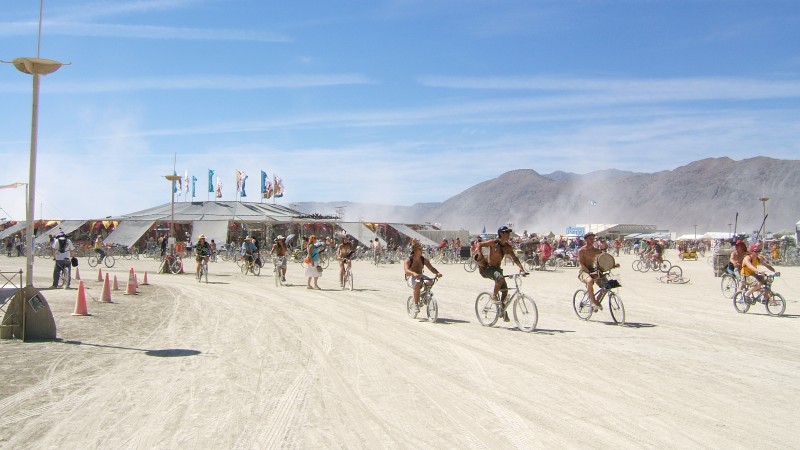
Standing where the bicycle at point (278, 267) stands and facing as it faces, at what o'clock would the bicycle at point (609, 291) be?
the bicycle at point (609, 291) is roughly at 11 o'clock from the bicycle at point (278, 267).

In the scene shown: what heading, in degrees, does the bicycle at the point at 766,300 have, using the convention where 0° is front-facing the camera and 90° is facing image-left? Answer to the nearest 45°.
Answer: approximately 315°

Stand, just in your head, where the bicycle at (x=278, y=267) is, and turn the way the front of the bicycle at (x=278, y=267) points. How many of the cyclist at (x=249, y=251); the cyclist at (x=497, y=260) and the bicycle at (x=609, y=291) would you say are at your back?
1

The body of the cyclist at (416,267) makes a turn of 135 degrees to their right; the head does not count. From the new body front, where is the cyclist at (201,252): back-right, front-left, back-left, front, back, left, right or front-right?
front-right

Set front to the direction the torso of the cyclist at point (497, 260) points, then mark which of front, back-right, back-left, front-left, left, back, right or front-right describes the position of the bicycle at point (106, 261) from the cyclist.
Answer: back

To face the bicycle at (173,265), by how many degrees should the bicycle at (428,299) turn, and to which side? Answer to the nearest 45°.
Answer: approximately 180°

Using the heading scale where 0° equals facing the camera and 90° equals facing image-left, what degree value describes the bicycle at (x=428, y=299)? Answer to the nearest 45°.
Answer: approximately 315°

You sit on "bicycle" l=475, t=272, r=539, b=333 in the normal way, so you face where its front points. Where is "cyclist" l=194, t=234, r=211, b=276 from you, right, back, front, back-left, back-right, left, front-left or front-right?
back

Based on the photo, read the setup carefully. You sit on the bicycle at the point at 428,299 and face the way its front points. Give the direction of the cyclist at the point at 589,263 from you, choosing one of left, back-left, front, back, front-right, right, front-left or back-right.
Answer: front-left

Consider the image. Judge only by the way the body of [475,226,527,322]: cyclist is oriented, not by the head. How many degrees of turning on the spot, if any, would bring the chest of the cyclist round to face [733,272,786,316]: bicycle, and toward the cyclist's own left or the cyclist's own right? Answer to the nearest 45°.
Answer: approximately 90° to the cyclist's own left

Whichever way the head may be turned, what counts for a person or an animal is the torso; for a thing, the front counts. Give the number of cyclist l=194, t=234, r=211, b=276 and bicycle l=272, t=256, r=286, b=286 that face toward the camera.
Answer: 2

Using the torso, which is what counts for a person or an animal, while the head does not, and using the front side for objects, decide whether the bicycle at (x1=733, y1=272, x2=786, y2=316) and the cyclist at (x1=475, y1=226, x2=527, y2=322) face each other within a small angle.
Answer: no

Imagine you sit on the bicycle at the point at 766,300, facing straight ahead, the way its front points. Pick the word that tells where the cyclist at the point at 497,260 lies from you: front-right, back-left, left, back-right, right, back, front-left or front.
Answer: right

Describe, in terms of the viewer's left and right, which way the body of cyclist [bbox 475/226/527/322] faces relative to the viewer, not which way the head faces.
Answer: facing the viewer and to the right of the viewer

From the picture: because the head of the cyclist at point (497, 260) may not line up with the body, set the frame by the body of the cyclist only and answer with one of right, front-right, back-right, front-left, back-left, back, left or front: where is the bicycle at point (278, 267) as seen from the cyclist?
back

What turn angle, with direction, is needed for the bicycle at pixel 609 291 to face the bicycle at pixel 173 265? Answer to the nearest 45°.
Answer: approximately 180°

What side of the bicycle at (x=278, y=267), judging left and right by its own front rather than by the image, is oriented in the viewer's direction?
front
